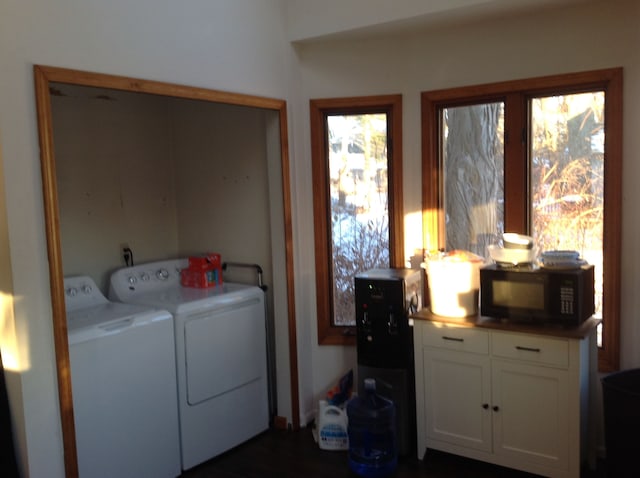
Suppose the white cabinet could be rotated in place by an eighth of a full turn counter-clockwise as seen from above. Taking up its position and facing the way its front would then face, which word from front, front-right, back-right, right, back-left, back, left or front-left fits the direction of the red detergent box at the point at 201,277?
right

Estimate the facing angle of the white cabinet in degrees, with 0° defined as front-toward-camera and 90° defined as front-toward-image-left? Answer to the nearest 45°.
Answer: approximately 45°

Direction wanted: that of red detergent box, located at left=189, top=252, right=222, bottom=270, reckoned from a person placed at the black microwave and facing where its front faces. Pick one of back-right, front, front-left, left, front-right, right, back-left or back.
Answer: front-right

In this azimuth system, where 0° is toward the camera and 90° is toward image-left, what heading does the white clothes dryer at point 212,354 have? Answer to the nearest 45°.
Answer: approximately 315°

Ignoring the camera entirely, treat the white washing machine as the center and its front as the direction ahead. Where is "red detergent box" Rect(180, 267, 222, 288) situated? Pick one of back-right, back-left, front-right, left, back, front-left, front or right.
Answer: left

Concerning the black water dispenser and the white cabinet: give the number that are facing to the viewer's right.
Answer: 0

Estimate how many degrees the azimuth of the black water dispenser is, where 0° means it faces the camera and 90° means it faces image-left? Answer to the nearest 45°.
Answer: approximately 45°
